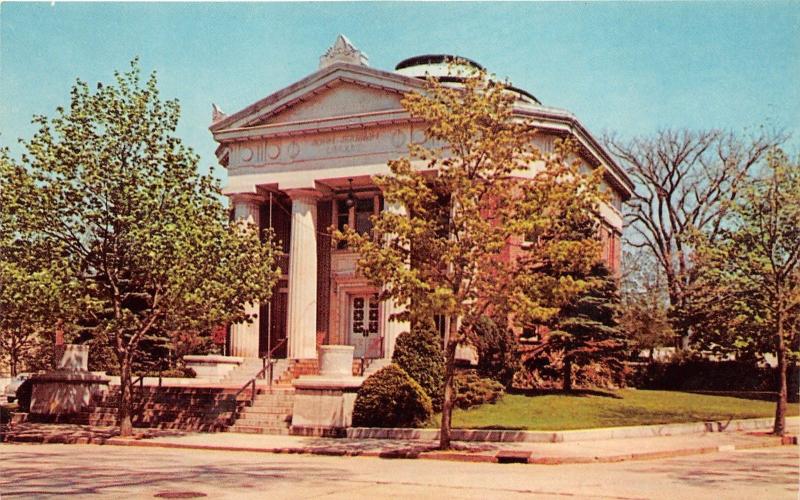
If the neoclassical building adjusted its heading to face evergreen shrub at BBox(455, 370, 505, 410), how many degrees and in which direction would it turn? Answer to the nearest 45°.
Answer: approximately 90° to its left

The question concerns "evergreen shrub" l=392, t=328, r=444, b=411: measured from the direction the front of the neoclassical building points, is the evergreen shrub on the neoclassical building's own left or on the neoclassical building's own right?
on the neoclassical building's own left

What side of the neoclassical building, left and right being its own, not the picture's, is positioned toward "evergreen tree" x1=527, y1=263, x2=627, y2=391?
left

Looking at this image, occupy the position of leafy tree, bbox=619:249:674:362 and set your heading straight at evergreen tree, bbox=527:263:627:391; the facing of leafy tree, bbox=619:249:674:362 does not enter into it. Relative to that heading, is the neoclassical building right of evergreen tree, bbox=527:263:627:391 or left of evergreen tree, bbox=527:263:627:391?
right

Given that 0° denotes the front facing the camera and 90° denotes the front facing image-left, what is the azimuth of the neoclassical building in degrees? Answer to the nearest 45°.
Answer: approximately 45°

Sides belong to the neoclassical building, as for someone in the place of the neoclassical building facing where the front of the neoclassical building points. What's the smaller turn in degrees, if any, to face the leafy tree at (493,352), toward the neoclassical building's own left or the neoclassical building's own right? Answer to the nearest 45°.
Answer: approximately 90° to the neoclassical building's own left
